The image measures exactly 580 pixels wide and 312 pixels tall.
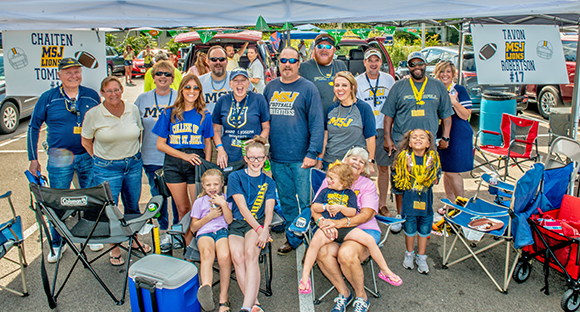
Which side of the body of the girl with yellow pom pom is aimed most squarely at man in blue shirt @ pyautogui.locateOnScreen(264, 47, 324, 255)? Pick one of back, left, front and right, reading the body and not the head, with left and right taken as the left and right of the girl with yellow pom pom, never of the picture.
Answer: right

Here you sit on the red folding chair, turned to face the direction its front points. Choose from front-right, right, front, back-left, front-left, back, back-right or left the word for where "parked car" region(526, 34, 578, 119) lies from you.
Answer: back-right

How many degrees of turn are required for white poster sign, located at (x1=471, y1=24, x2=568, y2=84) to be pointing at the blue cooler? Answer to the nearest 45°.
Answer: approximately 45° to its right

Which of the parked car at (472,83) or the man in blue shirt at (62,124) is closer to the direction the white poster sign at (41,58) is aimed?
the man in blue shirt

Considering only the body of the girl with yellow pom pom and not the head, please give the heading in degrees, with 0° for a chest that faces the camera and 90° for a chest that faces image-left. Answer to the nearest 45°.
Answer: approximately 0°

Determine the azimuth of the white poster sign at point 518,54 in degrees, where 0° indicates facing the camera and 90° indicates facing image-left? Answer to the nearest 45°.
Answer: approximately 0°

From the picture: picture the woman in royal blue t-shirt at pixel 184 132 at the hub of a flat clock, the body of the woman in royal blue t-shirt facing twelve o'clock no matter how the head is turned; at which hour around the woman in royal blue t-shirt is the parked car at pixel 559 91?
The parked car is roughly at 8 o'clock from the woman in royal blue t-shirt.
